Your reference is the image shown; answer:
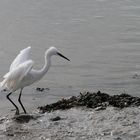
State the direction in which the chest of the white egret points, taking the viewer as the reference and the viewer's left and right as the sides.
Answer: facing to the right of the viewer

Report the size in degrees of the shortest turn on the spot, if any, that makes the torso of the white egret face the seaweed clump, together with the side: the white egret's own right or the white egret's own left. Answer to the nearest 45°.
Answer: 0° — it already faces it
